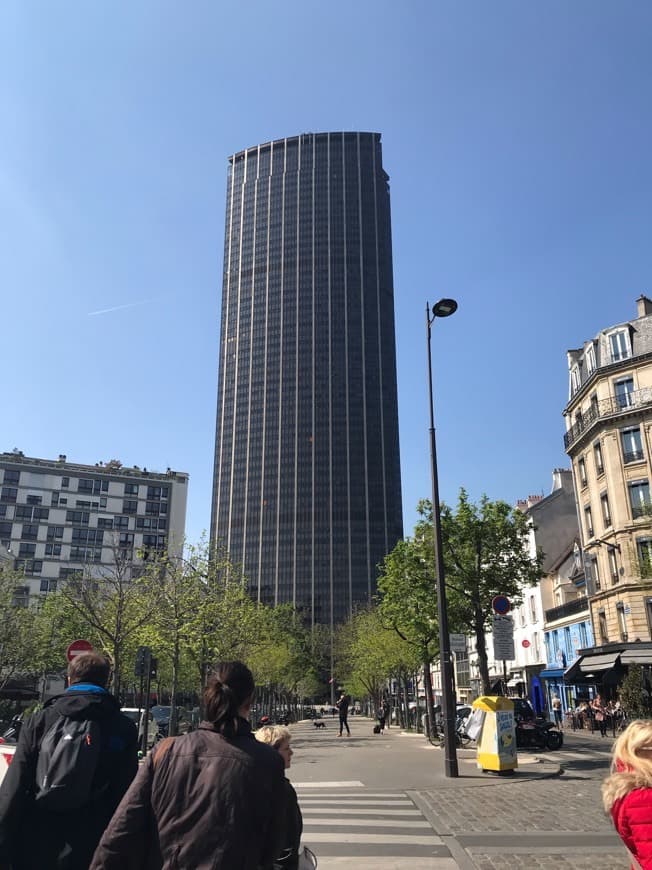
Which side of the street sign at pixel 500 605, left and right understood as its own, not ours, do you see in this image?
front

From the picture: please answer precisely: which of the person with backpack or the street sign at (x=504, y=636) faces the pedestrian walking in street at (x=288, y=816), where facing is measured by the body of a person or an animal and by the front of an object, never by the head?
the street sign

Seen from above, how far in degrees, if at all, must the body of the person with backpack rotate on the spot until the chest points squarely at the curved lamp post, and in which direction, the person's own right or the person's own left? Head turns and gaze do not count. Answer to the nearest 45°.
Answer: approximately 45° to the person's own right

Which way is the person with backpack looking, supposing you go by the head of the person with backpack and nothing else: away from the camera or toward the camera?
away from the camera

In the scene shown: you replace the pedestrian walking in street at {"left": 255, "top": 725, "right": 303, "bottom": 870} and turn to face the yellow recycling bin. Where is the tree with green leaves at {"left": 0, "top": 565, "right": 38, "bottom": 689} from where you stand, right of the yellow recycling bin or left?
left

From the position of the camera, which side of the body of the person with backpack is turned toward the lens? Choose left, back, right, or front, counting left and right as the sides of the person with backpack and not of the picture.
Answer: back

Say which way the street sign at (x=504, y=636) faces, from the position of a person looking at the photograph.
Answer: facing the viewer

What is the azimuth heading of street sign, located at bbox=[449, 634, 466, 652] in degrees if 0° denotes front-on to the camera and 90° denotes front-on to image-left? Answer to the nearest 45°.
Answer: approximately 0°

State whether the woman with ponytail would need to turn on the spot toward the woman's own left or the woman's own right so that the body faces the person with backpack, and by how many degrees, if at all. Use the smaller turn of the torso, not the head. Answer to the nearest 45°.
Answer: approximately 45° to the woman's own left

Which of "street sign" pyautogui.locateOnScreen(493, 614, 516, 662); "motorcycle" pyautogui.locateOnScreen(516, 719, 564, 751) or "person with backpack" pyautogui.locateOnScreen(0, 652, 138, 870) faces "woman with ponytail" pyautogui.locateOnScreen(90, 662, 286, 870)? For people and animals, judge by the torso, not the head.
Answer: the street sign

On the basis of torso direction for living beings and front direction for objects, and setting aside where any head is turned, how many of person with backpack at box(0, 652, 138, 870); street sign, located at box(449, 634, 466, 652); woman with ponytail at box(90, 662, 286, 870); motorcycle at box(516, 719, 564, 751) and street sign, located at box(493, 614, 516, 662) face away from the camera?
2

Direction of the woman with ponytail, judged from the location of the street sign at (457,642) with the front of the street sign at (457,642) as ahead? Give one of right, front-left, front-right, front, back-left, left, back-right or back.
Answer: front

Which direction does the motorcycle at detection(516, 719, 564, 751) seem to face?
to the viewer's right

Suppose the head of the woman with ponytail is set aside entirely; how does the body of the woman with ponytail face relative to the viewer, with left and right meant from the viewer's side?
facing away from the viewer
